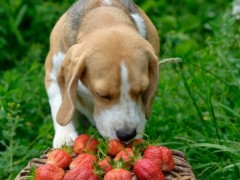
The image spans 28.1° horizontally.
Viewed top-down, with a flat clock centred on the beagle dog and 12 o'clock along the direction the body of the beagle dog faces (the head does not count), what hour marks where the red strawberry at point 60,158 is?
The red strawberry is roughly at 1 o'clock from the beagle dog.

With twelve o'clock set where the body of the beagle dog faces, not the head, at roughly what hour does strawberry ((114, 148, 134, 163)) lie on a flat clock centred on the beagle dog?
The strawberry is roughly at 12 o'clock from the beagle dog.

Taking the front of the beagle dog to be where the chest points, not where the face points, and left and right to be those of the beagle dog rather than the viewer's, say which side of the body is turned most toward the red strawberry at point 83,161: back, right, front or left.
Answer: front

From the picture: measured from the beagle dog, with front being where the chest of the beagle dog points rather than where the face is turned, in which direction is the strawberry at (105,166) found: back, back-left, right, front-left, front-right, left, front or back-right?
front

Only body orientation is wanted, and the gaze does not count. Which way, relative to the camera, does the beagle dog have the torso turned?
toward the camera

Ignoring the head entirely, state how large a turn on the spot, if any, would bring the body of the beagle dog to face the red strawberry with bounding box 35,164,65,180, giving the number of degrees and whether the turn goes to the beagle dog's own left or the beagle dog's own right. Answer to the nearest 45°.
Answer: approximately 45° to the beagle dog's own right

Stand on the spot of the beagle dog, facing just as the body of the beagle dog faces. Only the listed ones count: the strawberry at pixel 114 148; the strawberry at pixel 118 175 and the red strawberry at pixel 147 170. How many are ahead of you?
3

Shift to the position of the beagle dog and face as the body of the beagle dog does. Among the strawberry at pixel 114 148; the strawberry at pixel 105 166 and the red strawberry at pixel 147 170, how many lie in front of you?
3

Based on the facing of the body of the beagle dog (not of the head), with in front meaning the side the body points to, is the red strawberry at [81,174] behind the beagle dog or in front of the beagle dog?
in front

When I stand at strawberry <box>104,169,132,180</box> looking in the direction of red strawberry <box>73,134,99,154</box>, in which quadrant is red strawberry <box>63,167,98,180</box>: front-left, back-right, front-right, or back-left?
front-left

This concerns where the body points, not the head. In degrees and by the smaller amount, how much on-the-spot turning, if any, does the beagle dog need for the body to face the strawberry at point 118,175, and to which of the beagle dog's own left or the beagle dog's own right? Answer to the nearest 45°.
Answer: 0° — it already faces it
